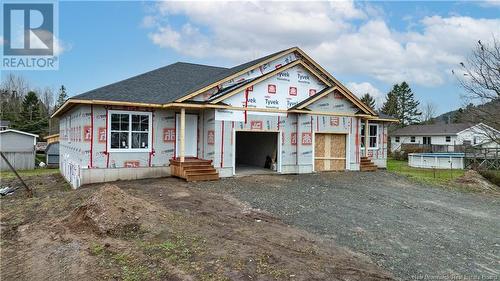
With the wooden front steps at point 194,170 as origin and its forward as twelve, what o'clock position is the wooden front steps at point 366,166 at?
the wooden front steps at point 366,166 is roughly at 10 o'clock from the wooden front steps at point 194,170.

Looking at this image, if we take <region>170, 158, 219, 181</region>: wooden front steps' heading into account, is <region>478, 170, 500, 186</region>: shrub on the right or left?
on its left

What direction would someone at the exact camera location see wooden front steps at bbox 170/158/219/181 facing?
facing the viewer and to the right of the viewer

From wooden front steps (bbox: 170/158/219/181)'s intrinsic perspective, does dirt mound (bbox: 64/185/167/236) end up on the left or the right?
on its right

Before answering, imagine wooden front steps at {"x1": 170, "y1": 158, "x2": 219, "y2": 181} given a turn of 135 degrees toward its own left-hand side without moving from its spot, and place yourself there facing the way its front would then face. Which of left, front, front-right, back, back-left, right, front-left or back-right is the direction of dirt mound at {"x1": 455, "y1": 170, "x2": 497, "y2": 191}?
right

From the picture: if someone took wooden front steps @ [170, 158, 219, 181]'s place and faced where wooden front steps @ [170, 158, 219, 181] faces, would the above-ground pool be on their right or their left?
on their left

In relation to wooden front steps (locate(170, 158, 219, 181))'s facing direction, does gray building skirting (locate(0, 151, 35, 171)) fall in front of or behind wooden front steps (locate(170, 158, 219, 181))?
behind
